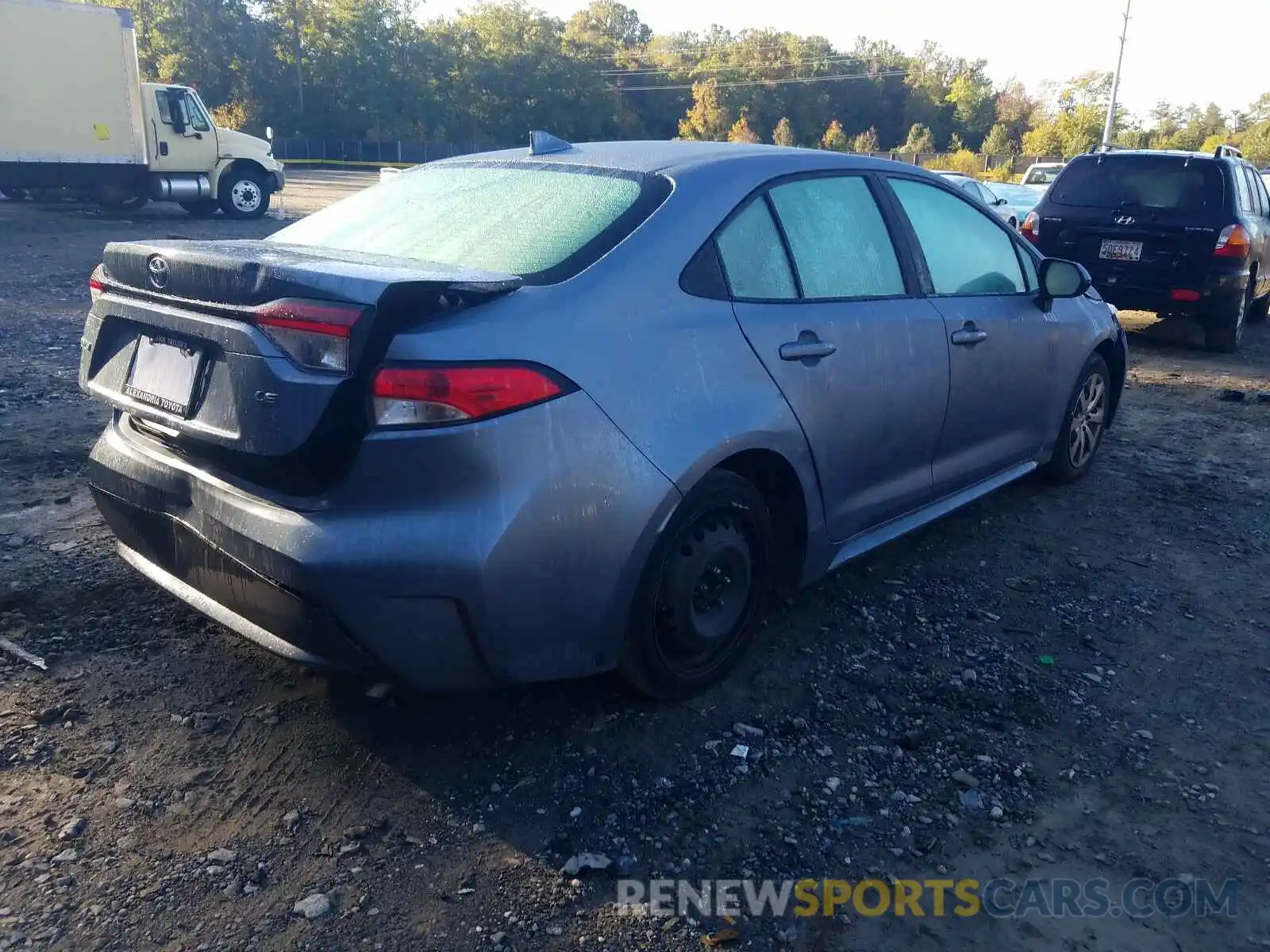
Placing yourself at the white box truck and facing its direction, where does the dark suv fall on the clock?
The dark suv is roughly at 2 o'clock from the white box truck.

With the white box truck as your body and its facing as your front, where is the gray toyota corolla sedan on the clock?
The gray toyota corolla sedan is roughly at 3 o'clock from the white box truck.

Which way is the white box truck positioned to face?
to the viewer's right

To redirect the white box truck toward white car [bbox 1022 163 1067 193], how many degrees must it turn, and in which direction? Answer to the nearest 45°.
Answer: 0° — it already faces it

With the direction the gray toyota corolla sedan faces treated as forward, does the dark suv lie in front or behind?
in front

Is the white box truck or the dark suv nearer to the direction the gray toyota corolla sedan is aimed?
the dark suv

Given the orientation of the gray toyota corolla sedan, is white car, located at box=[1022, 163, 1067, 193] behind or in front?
in front

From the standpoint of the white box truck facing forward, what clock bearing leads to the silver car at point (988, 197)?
The silver car is roughly at 1 o'clock from the white box truck.

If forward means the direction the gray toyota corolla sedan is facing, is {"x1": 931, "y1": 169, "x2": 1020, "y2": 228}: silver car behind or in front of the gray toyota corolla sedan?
in front

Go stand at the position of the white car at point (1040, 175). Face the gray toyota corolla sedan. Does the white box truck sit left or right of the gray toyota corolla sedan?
right

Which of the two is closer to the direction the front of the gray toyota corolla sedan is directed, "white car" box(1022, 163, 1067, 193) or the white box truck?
the white car

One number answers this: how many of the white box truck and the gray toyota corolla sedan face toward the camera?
0

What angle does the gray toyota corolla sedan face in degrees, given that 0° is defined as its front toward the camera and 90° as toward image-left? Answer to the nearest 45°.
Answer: approximately 225°
